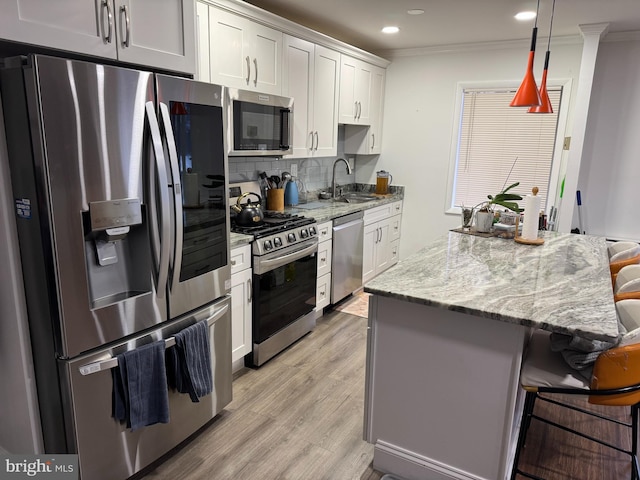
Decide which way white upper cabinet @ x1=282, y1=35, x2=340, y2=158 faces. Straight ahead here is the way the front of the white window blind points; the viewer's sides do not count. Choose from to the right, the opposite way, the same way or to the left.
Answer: to the left

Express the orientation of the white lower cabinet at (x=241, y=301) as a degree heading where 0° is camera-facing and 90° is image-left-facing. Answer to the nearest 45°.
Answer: approximately 315°

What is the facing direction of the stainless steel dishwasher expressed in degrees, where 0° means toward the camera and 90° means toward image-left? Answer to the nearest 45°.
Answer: approximately 315°

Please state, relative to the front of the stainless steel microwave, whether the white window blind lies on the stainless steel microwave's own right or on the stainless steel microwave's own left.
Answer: on the stainless steel microwave's own left

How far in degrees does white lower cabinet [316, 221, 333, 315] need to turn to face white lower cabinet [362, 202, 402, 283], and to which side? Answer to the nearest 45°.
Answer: approximately 90° to its left

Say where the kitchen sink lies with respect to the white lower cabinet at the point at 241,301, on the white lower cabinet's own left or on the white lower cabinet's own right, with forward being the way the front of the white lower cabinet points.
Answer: on the white lower cabinet's own left

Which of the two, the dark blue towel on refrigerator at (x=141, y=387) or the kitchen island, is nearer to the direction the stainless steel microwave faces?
the kitchen island
